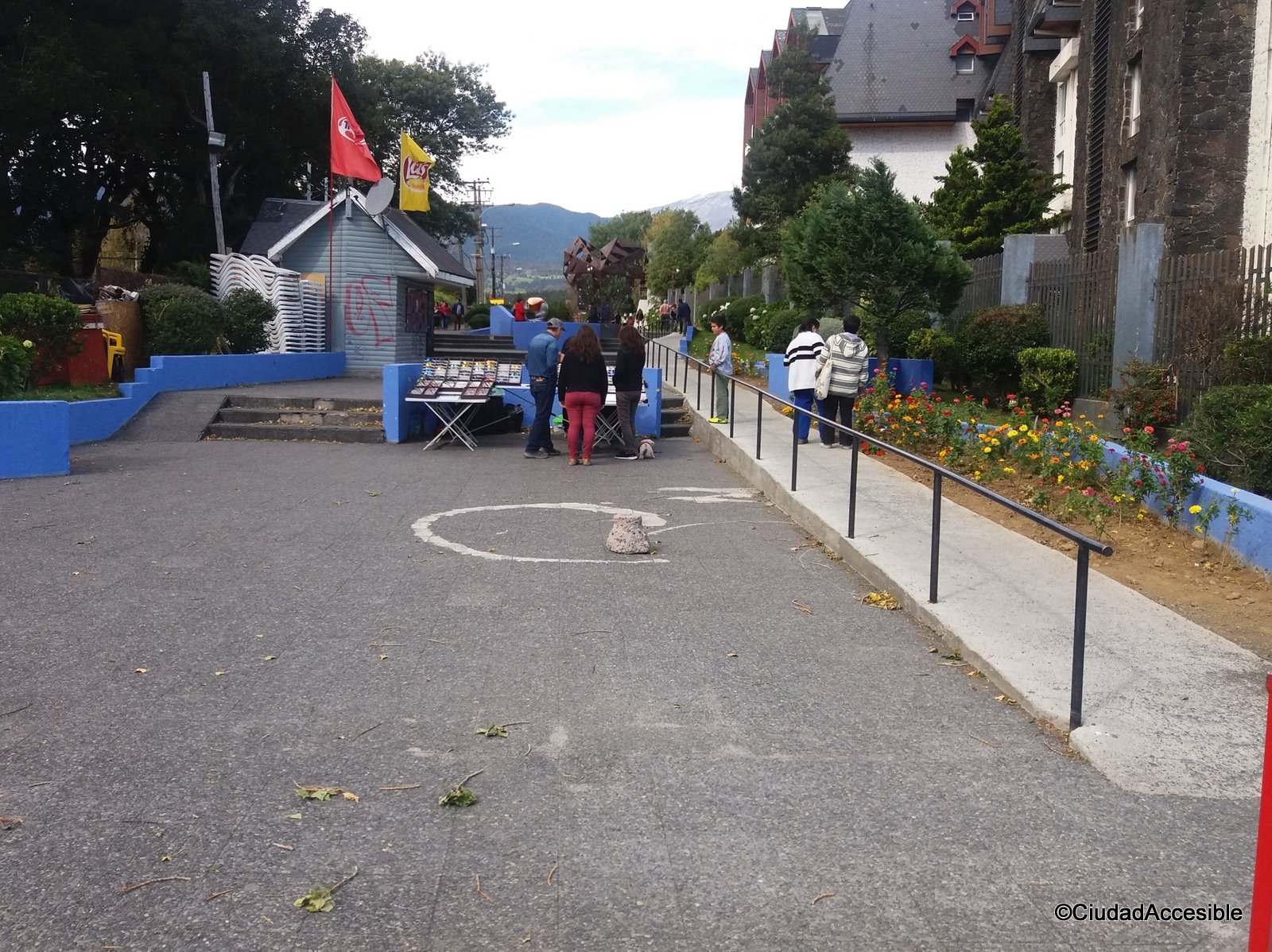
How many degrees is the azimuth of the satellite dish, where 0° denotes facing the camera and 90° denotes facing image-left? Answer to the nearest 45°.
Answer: approximately 45°

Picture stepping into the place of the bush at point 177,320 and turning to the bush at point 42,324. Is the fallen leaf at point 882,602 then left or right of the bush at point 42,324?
left

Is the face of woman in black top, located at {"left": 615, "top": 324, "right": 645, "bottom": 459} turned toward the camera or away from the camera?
away from the camera

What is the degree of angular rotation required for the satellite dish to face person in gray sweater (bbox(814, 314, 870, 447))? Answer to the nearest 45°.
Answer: approximately 45° to its left

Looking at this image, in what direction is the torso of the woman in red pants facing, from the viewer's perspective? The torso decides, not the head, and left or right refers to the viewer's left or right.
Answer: facing away from the viewer

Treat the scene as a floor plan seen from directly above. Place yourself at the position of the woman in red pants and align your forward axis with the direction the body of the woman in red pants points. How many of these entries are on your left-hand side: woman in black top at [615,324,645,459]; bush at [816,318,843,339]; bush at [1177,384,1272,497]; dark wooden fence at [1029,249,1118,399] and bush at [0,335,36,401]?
1

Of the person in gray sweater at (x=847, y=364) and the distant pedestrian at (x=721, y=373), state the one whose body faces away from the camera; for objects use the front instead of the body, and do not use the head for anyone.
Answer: the person in gray sweater

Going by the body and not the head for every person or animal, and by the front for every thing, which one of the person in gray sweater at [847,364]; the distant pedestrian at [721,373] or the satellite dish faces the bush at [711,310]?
the person in gray sweater

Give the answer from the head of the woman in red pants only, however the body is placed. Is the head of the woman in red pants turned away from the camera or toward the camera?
away from the camera

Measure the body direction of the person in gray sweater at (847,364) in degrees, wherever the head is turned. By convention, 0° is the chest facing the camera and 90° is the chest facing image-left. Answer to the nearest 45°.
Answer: approximately 180°

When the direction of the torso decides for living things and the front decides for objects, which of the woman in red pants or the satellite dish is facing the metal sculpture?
the woman in red pants

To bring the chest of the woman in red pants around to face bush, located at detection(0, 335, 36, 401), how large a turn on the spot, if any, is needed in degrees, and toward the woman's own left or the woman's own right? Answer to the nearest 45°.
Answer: approximately 90° to the woman's own left

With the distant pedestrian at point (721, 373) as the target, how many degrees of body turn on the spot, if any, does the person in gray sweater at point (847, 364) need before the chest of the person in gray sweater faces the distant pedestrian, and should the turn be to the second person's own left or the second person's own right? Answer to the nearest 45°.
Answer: approximately 45° to the second person's own left

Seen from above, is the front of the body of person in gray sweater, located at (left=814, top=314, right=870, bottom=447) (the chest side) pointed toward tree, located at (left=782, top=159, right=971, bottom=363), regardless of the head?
yes

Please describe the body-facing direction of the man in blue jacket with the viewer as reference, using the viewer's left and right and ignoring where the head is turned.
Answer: facing away from the viewer and to the right of the viewer
